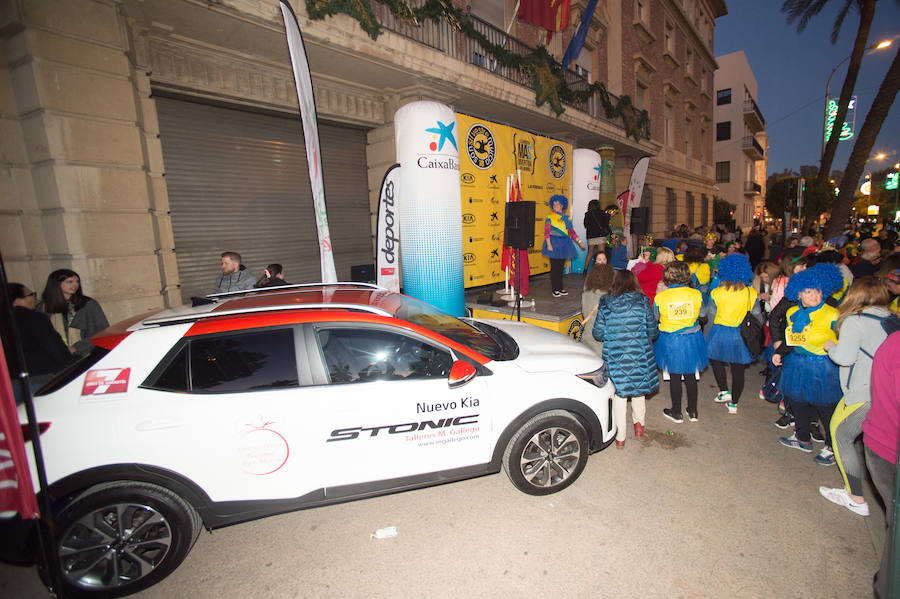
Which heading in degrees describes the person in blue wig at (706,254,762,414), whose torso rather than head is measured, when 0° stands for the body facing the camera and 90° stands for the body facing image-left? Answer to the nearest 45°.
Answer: approximately 180°

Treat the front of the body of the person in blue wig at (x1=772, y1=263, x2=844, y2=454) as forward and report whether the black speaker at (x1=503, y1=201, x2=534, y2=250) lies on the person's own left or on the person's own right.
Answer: on the person's own right

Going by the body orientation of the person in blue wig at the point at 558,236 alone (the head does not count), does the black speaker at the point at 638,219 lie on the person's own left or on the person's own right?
on the person's own left

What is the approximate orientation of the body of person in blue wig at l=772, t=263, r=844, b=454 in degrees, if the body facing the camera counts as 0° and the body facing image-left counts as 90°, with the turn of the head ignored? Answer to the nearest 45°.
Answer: approximately 45°

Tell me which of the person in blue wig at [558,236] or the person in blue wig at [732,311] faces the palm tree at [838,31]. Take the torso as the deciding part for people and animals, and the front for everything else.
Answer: the person in blue wig at [732,311]

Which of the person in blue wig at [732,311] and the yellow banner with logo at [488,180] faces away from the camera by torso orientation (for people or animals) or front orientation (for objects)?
the person in blue wig

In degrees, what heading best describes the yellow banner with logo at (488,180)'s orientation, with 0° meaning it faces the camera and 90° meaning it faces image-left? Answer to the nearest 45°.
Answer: approximately 315°

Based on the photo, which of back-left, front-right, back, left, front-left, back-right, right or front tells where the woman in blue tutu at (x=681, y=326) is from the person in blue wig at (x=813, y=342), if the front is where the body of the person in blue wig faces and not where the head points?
front-right

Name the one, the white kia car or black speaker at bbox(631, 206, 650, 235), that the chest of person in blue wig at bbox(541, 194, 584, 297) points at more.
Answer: the white kia car
